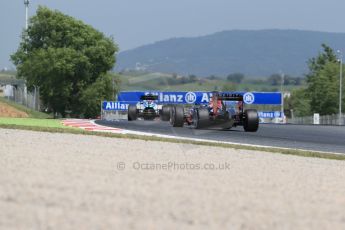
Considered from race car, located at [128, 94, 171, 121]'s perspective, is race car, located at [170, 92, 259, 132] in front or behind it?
behind

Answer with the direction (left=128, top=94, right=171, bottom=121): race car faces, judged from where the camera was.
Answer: facing away from the viewer

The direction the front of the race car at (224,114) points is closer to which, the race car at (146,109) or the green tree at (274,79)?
the race car

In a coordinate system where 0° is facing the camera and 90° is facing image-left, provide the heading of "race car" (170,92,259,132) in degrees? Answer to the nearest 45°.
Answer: approximately 135°
